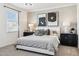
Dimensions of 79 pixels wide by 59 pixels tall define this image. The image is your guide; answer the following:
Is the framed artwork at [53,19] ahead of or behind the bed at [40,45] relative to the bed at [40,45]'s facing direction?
behind

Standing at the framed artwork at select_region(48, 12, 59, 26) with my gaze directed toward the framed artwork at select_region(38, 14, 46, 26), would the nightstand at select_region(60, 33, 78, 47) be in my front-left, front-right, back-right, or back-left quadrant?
back-left

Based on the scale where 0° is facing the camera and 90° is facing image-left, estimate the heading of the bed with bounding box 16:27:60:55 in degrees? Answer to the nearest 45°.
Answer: approximately 45°

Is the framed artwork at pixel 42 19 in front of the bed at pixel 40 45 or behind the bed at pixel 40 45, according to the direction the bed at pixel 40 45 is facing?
behind

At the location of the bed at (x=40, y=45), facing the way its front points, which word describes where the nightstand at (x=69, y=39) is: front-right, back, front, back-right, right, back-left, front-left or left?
back
